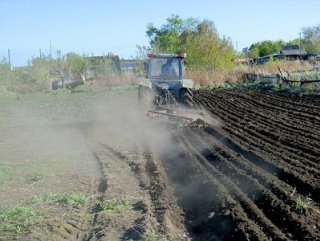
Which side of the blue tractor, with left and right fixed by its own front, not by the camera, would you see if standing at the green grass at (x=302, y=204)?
back

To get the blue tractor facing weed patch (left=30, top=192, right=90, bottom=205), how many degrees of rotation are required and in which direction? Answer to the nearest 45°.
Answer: approximately 180°

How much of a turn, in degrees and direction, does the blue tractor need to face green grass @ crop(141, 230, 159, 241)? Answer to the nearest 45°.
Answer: approximately 180°

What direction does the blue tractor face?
away from the camera

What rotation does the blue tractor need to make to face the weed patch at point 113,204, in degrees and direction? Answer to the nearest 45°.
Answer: approximately 180°
